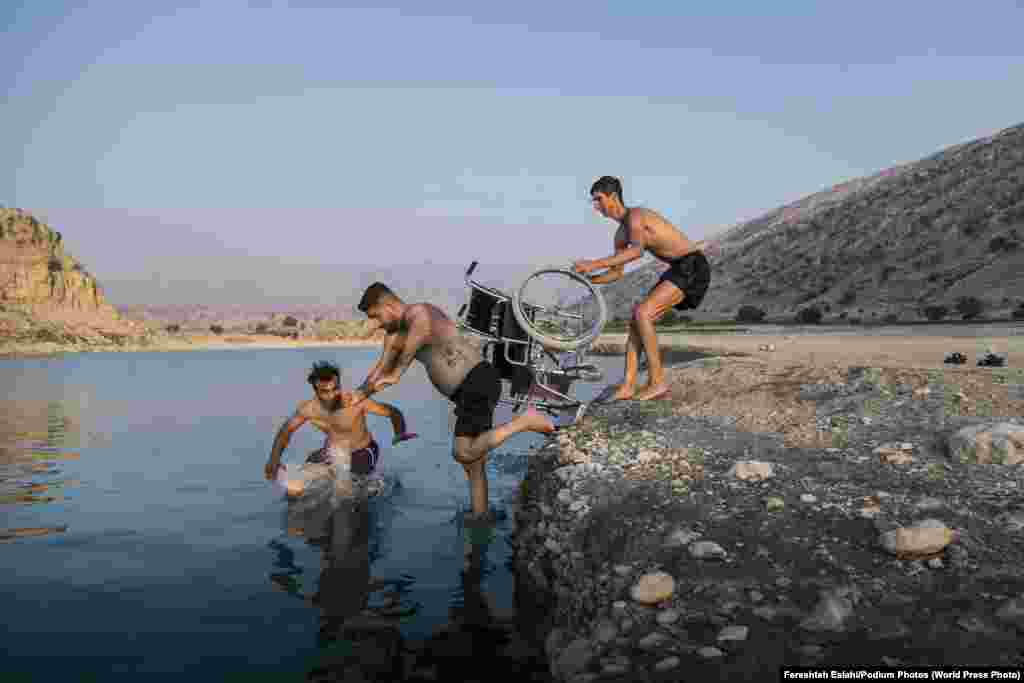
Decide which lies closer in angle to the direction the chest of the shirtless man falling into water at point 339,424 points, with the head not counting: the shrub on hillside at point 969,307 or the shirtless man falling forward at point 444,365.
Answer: the shirtless man falling forward

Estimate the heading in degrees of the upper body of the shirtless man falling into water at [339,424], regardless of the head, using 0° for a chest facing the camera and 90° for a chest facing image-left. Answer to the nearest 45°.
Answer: approximately 45°

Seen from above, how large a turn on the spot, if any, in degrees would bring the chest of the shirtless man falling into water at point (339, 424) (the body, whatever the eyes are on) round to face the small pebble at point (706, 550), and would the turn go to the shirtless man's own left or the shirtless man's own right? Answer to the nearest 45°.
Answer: approximately 45° to the shirtless man's own left

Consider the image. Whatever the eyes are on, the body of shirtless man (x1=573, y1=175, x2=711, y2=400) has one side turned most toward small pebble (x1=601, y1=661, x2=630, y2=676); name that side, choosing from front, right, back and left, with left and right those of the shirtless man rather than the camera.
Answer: left

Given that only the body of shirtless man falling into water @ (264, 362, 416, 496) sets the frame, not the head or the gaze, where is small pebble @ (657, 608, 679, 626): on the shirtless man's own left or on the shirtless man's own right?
on the shirtless man's own left

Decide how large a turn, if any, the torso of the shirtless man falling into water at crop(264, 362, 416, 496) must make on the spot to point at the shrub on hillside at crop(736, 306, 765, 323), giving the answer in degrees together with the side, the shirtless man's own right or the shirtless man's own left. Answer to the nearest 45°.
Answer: approximately 180°

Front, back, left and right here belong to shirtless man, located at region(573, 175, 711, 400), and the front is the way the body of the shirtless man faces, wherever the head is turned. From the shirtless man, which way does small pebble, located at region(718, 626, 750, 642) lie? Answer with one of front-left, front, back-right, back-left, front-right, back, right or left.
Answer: left

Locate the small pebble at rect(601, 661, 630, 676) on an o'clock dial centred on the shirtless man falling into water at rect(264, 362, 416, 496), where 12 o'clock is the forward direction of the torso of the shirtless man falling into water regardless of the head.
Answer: The small pebble is roughly at 10 o'clock from the shirtless man falling into water.

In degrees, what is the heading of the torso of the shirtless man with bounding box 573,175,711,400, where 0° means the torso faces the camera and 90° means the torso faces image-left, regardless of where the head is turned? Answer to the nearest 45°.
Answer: approximately 90°

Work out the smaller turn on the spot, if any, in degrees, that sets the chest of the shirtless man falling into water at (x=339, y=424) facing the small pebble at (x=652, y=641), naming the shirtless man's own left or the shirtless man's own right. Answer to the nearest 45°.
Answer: approximately 45° to the shirtless man's own left

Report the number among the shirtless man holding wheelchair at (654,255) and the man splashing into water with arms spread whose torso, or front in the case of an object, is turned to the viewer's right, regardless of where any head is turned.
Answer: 0

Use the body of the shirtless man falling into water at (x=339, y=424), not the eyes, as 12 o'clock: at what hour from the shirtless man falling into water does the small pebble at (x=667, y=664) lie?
The small pebble is roughly at 10 o'clock from the shirtless man falling into water.

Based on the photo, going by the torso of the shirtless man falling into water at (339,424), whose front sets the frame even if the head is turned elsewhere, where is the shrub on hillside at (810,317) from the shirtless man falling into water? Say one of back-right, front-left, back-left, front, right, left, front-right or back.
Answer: back

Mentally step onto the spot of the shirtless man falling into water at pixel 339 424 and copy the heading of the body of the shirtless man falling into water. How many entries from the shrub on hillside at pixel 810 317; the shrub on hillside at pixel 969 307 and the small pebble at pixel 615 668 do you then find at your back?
2
